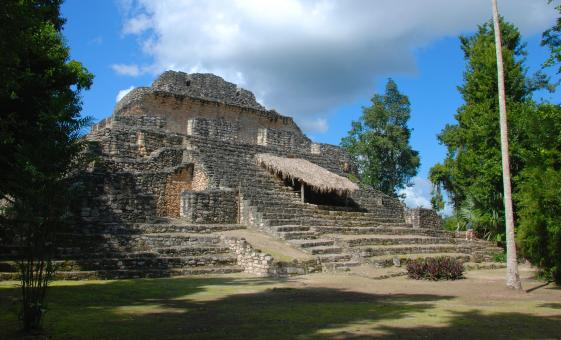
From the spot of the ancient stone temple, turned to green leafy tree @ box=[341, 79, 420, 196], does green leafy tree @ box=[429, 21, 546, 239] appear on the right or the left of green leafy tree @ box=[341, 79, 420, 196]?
right

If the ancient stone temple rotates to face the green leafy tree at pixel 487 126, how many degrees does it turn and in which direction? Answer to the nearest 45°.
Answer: approximately 45° to its left

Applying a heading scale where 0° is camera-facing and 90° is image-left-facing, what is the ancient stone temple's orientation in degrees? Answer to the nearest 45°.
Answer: approximately 315°

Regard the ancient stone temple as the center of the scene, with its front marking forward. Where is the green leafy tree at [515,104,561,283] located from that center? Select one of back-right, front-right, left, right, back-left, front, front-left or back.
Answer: front

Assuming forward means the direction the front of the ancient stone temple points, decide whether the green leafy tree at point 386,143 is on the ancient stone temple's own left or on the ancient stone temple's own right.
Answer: on the ancient stone temple's own left

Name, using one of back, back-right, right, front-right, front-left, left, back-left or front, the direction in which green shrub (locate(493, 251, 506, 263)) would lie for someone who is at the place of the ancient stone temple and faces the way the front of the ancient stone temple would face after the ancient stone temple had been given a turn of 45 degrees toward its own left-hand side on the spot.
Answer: front
